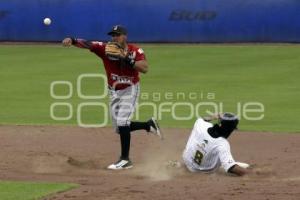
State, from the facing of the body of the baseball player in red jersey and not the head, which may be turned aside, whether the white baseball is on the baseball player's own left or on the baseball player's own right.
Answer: on the baseball player's own right

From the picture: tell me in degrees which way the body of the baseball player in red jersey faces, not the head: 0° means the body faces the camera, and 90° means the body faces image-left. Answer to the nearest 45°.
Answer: approximately 45°
